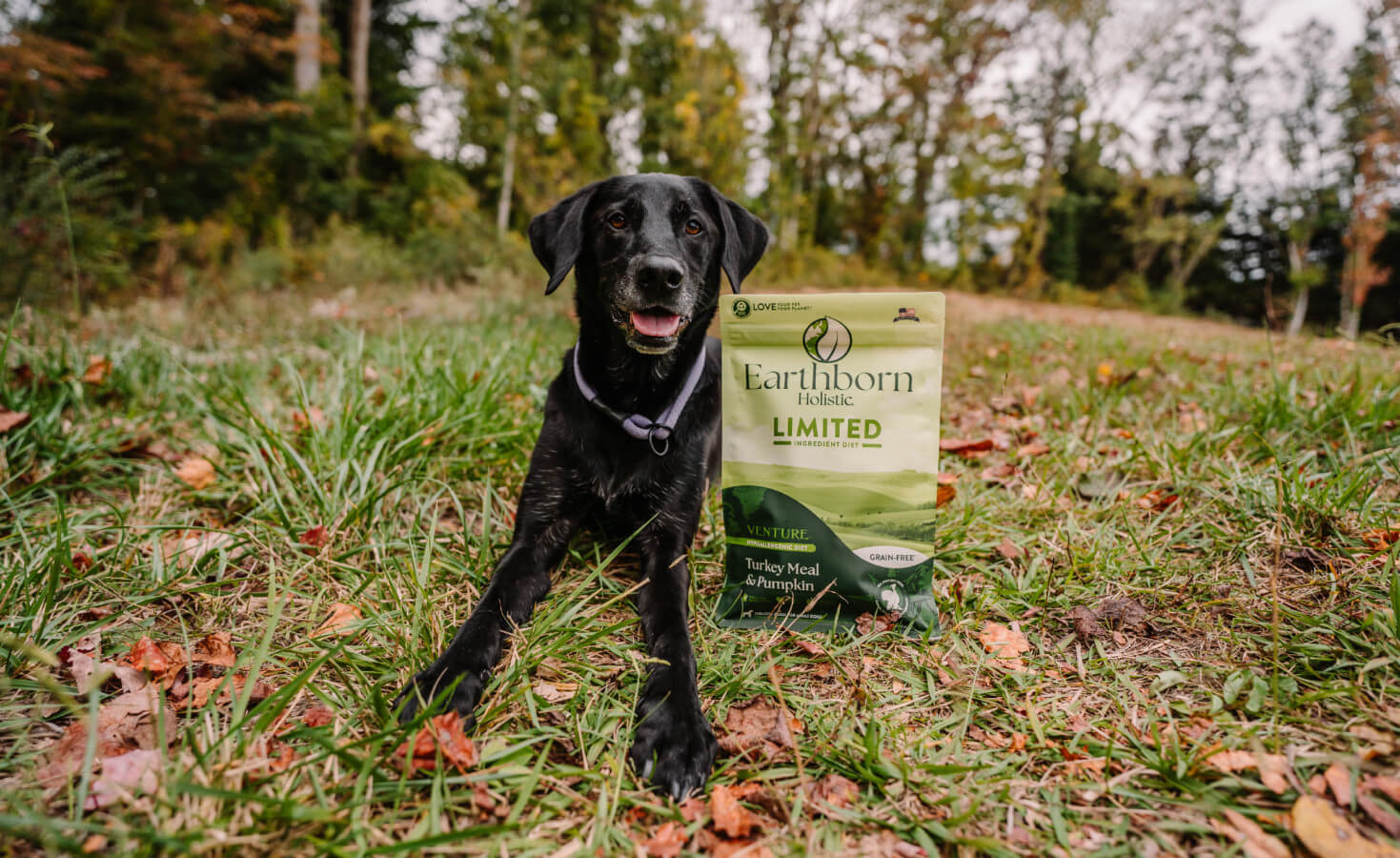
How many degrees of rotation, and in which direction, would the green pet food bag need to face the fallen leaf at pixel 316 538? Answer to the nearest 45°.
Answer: approximately 90° to its right

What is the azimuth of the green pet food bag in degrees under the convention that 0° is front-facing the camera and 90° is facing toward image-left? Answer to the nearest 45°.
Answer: approximately 0°

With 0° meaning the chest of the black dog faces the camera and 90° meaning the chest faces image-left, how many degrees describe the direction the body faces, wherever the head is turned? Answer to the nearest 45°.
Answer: approximately 0°

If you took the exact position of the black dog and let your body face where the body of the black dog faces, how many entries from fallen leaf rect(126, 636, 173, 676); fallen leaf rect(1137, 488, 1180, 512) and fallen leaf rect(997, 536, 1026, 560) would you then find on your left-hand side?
2

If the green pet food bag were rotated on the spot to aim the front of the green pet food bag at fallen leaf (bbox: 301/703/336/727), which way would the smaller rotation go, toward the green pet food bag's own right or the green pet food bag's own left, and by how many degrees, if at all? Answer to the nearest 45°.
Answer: approximately 45° to the green pet food bag's own right

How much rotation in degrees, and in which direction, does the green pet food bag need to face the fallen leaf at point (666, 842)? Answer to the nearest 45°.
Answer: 0° — it already faces it

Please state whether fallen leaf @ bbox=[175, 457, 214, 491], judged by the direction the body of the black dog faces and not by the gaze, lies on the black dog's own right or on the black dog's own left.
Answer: on the black dog's own right

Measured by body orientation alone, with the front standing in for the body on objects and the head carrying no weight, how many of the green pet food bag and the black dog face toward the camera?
2

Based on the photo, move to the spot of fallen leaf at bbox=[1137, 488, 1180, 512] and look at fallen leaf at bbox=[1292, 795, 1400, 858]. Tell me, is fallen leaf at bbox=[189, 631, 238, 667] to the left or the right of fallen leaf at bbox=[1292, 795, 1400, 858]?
right

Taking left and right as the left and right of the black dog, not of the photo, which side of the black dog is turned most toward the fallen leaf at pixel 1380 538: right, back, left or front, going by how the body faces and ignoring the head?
left
